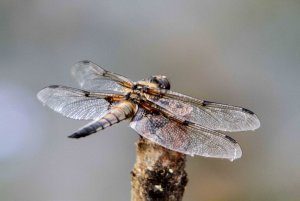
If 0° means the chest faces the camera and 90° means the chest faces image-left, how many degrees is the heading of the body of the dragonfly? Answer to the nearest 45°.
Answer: approximately 225°
